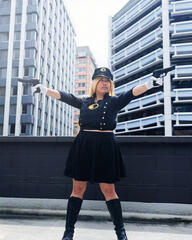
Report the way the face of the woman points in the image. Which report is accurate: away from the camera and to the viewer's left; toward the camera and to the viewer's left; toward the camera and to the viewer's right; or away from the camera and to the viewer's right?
toward the camera and to the viewer's right

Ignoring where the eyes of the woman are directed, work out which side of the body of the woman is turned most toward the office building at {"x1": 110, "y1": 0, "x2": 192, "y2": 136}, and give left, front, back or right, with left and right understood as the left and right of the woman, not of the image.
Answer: back

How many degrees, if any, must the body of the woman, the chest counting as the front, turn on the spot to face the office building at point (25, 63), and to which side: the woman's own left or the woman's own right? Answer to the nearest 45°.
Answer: approximately 180°

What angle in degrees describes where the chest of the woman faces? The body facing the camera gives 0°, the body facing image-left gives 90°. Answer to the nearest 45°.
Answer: approximately 0°

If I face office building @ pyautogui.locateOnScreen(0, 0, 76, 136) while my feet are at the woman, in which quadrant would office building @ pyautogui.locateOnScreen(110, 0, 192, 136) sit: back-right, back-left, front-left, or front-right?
front-right

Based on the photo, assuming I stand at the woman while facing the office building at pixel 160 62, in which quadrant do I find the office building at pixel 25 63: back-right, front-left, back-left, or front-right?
front-left

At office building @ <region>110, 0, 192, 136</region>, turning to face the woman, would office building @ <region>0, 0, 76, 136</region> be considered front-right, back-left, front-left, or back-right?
front-right
